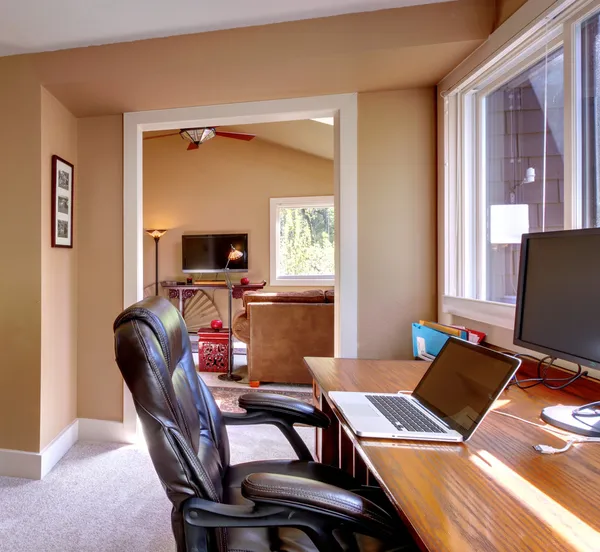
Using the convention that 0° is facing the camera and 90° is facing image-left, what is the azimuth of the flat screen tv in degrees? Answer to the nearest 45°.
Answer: approximately 0°

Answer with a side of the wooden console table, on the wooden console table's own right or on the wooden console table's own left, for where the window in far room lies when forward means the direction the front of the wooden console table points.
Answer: on the wooden console table's own left

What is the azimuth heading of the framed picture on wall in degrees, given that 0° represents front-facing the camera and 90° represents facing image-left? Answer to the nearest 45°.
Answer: approximately 315°

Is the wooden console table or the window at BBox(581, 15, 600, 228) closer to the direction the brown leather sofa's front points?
the wooden console table

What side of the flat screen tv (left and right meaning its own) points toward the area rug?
front

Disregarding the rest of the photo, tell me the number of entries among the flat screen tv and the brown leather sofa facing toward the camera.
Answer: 1

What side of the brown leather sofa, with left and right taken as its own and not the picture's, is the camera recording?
back

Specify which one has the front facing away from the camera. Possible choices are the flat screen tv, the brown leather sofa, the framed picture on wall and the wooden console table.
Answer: the brown leather sofa

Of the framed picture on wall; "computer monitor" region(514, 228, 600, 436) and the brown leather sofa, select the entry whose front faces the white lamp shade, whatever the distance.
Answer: the framed picture on wall

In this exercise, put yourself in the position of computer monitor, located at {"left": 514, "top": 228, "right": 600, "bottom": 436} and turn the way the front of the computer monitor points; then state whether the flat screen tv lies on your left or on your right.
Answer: on your right

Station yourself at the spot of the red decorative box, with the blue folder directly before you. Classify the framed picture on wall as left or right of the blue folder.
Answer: right
